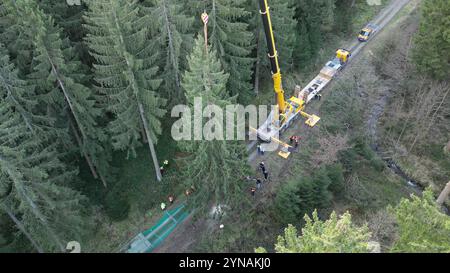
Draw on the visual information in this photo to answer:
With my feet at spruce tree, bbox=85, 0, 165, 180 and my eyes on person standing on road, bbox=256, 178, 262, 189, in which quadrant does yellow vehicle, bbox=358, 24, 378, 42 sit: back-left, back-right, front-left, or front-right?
front-left

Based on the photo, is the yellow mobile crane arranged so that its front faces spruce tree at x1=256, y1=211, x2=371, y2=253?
no

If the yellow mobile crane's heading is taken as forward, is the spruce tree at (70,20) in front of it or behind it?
in front

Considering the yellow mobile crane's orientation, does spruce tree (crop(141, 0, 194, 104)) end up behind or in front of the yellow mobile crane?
in front

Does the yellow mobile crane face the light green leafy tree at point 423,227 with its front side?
no

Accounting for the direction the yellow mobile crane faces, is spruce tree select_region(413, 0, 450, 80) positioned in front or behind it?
behind

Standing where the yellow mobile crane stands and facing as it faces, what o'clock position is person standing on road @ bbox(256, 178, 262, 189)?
The person standing on road is roughly at 5 o'clock from the yellow mobile crane.

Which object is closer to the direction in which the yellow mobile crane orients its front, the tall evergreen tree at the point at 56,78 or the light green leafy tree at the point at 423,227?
the tall evergreen tree

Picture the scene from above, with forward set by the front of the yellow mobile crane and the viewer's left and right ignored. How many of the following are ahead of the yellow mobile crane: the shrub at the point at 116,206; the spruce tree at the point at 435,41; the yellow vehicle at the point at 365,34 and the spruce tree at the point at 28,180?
2
